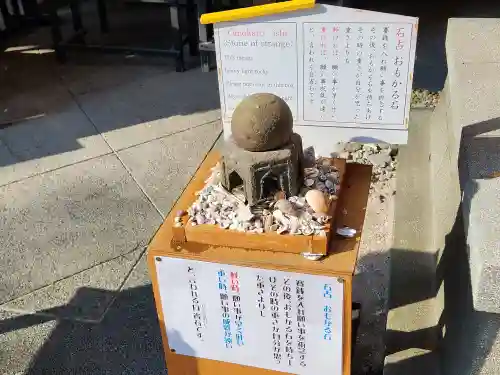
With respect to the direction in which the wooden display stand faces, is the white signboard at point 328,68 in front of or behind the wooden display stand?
behind

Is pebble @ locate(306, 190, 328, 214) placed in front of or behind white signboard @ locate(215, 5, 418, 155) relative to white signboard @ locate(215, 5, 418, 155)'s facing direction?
in front

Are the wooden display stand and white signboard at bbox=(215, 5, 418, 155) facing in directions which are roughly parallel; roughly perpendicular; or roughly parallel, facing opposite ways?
roughly parallel

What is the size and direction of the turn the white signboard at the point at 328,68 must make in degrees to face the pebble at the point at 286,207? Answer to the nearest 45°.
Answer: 0° — it already faces it

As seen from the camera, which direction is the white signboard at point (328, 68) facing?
toward the camera

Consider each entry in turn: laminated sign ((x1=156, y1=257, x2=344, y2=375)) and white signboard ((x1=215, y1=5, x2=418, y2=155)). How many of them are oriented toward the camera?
2

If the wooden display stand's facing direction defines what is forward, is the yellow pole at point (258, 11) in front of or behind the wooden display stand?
behind

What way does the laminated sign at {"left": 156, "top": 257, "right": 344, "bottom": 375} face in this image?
toward the camera

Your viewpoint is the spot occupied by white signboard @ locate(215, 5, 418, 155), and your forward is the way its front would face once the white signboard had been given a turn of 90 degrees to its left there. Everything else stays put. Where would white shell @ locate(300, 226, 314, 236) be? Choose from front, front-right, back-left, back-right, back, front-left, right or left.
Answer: right

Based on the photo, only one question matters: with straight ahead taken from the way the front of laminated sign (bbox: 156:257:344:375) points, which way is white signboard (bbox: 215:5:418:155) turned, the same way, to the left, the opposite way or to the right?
the same way

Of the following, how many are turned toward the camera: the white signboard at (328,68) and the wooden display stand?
2

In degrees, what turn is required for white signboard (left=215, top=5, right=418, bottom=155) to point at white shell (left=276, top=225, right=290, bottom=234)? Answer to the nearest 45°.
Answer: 0° — it already faces it
